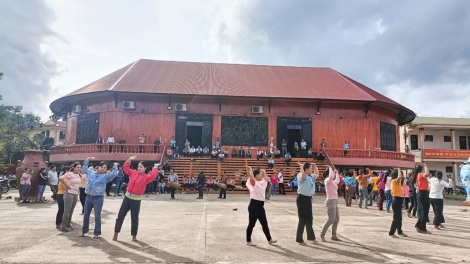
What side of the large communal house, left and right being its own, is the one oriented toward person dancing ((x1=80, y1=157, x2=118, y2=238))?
front

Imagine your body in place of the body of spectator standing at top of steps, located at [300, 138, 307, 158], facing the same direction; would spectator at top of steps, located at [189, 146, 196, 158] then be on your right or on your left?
on your right

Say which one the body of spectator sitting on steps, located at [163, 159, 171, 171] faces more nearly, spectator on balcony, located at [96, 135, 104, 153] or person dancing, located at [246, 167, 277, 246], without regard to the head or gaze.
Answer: the person dancing

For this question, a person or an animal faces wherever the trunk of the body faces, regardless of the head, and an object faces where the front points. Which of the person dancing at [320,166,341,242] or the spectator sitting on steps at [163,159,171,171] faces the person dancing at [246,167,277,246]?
the spectator sitting on steps

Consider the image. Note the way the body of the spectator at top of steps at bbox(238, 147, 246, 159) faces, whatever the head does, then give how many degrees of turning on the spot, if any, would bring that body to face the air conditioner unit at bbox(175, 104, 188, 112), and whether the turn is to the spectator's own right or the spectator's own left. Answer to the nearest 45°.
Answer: approximately 90° to the spectator's own right

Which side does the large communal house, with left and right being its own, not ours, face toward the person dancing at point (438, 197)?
front

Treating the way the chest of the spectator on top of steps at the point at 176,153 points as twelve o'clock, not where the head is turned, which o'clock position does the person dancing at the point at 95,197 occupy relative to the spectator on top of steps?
The person dancing is roughly at 12 o'clock from the spectator on top of steps.

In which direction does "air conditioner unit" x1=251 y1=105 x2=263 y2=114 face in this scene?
toward the camera

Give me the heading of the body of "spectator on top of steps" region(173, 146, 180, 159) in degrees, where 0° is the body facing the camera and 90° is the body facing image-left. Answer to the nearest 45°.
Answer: approximately 0°
